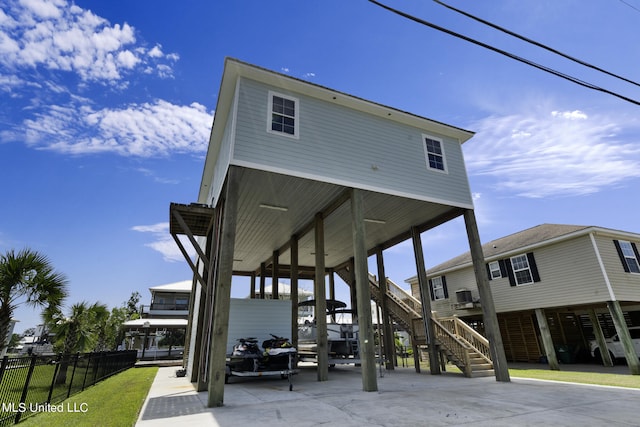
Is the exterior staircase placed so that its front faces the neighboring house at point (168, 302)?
no

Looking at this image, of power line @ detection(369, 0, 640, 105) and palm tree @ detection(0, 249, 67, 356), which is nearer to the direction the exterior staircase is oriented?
the power line

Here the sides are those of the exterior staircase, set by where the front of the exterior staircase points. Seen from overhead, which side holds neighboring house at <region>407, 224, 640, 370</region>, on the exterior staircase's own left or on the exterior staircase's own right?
on the exterior staircase's own left

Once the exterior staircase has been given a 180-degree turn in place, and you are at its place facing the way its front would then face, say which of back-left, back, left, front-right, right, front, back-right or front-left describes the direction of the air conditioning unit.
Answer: front-right

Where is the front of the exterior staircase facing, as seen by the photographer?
facing the viewer and to the right of the viewer

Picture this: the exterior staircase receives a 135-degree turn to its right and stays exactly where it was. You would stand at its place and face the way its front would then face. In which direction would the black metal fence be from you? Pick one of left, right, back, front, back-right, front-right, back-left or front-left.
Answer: front-left

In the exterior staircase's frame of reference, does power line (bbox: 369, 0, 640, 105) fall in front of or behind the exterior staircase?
in front

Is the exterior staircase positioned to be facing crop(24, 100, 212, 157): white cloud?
no

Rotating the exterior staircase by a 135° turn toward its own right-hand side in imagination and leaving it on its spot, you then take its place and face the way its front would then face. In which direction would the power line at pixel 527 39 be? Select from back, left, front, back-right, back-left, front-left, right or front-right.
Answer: left

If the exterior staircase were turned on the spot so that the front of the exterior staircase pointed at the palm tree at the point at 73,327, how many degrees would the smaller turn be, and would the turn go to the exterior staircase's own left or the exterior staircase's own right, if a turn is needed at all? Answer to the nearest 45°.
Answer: approximately 135° to the exterior staircase's own right

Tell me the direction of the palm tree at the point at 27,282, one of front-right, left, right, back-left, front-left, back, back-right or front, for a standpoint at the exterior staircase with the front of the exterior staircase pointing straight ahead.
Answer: right
